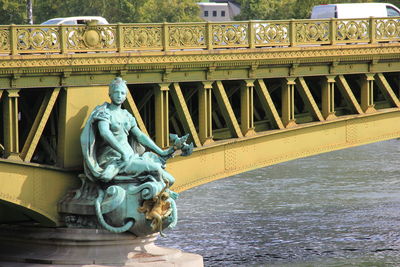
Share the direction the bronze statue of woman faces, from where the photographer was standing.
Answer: facing the viewer and to the right of the viewer

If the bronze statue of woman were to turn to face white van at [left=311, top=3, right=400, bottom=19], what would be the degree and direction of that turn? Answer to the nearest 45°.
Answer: approximately 90° to its left
